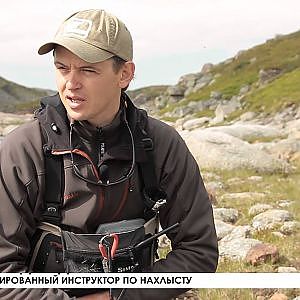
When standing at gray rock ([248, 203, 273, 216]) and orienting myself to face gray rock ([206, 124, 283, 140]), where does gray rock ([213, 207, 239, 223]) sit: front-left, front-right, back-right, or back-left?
back-left

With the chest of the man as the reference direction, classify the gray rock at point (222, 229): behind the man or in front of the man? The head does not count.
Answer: behind

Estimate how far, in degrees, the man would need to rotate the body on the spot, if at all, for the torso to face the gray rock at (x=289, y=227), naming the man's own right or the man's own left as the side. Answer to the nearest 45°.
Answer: approximately 135° to the man's own left

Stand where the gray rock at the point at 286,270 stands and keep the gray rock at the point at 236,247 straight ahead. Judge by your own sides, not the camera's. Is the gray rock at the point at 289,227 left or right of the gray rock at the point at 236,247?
right

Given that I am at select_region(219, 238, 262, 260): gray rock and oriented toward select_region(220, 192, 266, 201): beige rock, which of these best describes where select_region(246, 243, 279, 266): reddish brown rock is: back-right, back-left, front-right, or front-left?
back-right

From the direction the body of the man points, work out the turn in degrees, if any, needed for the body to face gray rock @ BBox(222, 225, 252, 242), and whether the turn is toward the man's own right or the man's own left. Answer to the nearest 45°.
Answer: approximately 135° to the man's own left

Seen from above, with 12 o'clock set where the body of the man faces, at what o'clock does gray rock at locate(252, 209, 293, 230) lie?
The gray rock is roughly at 7 o'clock from the man.

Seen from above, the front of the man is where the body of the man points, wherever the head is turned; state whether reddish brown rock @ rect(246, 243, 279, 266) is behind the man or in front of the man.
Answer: behind

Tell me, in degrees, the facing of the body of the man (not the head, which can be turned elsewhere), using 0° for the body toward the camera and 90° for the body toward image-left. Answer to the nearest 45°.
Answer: approximately 0°

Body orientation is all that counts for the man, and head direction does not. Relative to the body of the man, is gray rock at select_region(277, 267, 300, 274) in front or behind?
behind

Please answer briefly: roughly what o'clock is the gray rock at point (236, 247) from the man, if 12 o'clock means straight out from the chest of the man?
The gray rock is roughly at 7 o'clock from the man.
